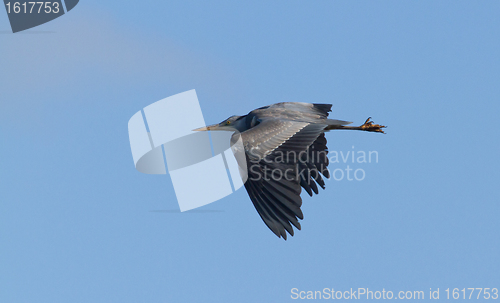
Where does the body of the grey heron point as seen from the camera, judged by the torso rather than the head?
to the viewer's left
